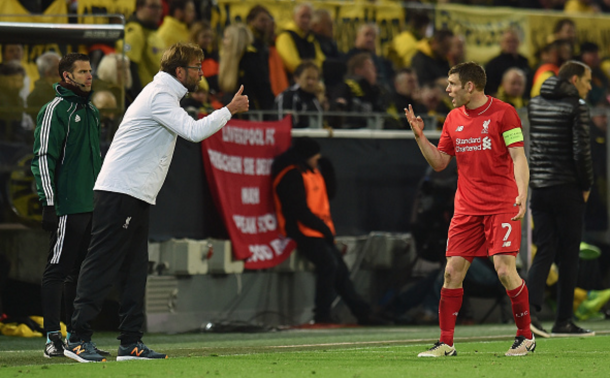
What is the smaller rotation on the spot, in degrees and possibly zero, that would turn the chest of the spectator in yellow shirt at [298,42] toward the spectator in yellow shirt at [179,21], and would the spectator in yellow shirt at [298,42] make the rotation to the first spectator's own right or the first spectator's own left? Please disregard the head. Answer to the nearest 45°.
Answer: approximately 90° to the first spectator's own right

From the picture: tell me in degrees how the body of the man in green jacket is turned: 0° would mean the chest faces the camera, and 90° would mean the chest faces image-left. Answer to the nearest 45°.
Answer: approximately 315°

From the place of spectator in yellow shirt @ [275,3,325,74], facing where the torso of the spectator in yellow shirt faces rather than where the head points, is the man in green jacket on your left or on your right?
on your right

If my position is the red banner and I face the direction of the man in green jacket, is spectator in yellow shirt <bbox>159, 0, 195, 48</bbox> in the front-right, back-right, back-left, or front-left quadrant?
back-right

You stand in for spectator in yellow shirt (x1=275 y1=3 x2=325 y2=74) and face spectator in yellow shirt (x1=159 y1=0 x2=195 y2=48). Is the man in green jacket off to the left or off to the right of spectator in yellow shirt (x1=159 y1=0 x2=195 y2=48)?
left

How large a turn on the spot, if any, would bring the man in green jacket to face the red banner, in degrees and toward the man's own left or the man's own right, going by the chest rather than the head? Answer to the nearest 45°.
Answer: approximately 90° to the man's own left

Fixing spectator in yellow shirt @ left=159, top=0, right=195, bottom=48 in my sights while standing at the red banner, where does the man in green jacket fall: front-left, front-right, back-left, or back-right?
back-left

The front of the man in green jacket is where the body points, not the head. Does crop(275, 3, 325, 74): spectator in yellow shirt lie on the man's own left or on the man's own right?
on the man's own left
